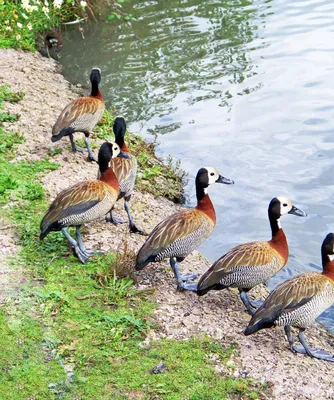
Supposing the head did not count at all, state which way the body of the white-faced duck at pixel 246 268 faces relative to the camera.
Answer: to the viewer's right

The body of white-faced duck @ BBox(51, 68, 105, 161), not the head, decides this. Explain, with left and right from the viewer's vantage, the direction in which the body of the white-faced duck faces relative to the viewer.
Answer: facing away from the viewer and to the right of the viewer

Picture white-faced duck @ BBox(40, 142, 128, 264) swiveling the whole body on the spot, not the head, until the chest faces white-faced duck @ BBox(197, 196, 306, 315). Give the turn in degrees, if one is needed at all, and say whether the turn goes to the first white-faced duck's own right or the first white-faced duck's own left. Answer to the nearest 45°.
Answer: approximately 45° to the first white-faced duck's own right

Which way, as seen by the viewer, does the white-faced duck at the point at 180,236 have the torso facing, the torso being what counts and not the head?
to the viewer's right

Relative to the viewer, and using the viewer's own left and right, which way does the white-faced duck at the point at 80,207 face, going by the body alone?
facing to the right of the viewer

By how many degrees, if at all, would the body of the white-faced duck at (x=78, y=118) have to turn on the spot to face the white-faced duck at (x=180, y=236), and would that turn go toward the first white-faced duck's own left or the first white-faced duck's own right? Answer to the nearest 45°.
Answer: approximately 135° to the first white-faced duck's own right

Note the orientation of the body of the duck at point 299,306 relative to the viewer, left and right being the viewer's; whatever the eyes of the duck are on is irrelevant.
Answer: facing to the right of the viewer

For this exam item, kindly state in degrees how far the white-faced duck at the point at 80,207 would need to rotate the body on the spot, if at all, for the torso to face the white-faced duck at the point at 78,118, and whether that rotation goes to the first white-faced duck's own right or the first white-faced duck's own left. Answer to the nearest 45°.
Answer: approximately 90° to the first white-faced duck's own left

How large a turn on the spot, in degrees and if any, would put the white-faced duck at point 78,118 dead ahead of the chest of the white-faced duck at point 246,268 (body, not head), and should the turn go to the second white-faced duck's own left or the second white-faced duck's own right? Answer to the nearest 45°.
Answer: approximately 135° to the second white-faced duck's own left

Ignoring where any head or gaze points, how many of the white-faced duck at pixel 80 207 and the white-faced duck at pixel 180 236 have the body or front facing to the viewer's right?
2

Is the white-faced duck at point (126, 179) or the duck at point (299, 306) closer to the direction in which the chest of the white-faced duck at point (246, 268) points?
the duck
